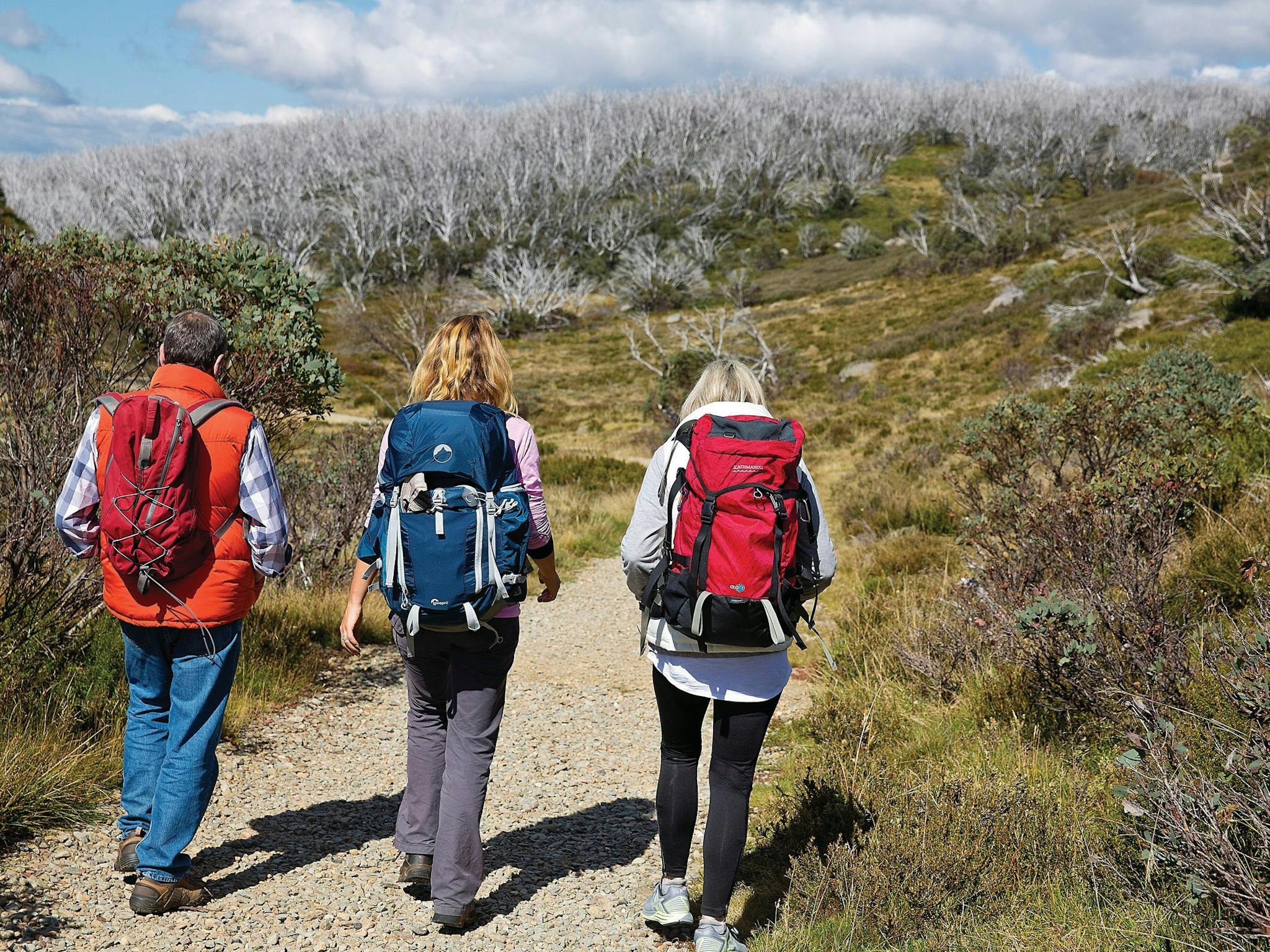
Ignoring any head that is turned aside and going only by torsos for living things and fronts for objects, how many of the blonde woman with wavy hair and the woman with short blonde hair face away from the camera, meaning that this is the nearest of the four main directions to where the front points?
2

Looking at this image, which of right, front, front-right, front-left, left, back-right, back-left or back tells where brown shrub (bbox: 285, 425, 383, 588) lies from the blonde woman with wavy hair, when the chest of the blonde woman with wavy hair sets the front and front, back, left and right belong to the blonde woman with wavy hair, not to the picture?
front

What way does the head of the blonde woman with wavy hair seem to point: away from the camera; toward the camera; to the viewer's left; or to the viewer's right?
away from the camera

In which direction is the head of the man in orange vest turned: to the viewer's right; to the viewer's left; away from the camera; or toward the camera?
away from the camera

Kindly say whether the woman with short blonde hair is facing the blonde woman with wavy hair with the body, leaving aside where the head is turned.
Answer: no

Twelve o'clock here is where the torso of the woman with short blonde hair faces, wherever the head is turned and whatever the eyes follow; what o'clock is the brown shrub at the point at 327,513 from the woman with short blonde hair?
The brown shrub is roughly at 11 o'clock from the woman with short blonde hair.

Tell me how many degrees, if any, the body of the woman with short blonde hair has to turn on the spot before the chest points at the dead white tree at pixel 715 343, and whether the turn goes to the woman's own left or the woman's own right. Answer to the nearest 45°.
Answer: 0° — they already face it

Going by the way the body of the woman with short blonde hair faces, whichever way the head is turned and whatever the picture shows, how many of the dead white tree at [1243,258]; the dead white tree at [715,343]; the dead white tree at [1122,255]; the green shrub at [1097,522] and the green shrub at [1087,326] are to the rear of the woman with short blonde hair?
0

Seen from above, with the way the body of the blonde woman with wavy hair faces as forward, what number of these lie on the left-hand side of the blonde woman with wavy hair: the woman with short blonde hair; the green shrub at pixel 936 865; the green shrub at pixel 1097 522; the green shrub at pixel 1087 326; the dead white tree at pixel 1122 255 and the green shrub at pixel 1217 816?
0

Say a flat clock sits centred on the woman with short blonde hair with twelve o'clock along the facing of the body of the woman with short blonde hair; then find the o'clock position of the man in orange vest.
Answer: The man in orange vest is roughly at 9 o'clock from the woman with short blonde hair.

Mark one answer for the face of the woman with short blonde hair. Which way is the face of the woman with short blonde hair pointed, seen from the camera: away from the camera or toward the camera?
away from the camera

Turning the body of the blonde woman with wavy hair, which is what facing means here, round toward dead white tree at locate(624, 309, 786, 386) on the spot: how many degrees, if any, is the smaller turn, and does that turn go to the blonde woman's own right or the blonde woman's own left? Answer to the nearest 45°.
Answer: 0° — they already face it

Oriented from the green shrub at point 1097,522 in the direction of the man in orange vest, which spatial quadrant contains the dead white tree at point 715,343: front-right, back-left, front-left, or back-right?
back-right

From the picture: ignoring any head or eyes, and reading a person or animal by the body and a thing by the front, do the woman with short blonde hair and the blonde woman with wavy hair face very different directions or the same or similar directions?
same or similar directions

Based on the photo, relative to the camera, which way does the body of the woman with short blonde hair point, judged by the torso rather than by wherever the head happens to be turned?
away from the camera

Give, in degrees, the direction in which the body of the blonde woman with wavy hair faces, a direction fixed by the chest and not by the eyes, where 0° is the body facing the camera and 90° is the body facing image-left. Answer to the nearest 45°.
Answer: approximately 180°

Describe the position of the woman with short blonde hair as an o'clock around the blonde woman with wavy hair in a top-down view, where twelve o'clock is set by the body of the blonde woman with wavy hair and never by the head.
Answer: The woman with short blonde hair is roughly at 4 o'clock from the blonde woman with wavy hair.

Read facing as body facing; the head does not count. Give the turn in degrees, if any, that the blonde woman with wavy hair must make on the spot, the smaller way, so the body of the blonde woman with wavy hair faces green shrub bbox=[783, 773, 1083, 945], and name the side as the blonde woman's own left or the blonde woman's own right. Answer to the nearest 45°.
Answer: approximately 90° to the blonde woman's own right

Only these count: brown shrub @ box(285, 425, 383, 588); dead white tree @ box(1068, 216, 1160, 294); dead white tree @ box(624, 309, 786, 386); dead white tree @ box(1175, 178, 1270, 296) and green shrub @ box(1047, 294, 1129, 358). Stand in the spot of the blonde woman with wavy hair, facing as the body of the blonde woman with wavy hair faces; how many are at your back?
0
